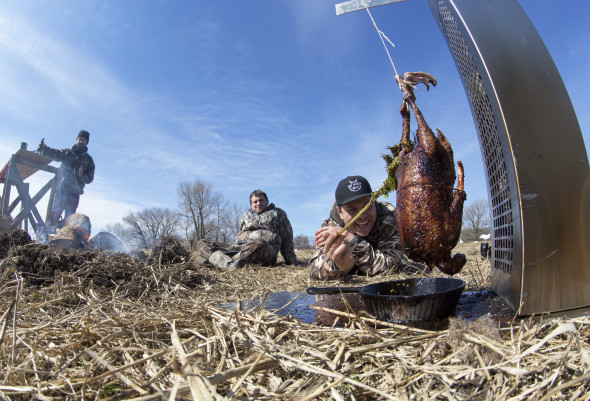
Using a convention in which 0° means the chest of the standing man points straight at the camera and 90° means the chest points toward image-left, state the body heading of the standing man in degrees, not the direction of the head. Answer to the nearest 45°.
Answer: approximately 0°

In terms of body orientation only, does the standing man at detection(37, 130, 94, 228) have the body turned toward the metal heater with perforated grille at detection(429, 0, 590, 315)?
yes

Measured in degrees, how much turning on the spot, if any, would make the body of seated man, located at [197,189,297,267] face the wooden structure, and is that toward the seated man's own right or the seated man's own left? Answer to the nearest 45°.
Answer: approximately 90° to the seated man's own right

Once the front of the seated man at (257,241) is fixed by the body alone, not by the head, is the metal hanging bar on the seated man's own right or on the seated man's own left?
on the seated man's own left

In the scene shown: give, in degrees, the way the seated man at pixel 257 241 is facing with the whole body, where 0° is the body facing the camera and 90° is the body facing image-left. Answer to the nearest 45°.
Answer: approximately 45°

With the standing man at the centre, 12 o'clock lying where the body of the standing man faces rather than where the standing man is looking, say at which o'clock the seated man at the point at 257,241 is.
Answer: The seated man is roughly at 11 o'clock from the standing man.

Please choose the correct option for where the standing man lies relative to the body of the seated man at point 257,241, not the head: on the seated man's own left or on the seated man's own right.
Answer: on the seated man's own right
